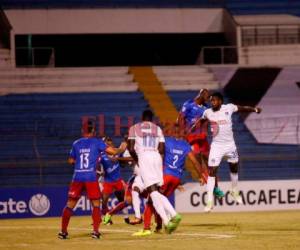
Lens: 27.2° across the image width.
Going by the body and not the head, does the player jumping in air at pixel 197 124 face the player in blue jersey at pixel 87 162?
no

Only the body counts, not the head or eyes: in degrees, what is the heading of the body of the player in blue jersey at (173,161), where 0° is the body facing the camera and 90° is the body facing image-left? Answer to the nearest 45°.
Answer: approximately 135°

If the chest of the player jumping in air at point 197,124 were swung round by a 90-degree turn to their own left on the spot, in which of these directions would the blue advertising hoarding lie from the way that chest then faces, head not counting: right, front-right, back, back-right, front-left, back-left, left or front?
left

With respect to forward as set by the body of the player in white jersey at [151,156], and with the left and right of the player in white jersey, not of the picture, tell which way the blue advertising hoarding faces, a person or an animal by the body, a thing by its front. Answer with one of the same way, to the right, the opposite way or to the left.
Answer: the opposite way

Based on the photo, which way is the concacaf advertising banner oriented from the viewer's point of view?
toward the camera

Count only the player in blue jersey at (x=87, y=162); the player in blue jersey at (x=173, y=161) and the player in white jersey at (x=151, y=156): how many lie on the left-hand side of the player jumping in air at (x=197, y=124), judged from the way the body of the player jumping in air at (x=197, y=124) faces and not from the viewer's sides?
0

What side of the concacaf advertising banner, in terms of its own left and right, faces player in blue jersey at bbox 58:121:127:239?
front

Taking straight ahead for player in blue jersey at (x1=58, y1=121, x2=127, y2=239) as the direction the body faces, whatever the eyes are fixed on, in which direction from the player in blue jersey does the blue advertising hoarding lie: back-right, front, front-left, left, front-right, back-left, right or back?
front

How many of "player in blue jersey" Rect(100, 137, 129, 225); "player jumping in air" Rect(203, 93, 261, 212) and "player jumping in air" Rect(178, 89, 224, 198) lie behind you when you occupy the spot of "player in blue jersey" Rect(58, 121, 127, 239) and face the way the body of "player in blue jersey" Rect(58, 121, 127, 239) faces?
0

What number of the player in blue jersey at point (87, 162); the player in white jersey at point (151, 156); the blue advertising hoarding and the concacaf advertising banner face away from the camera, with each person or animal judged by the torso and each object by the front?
2

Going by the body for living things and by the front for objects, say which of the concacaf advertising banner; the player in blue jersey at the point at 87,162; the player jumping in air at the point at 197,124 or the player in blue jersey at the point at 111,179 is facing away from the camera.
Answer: the player in blue jersey at the point at 87,162

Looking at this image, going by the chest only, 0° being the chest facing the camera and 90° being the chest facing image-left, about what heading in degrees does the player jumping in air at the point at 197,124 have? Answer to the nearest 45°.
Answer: approximately 315°

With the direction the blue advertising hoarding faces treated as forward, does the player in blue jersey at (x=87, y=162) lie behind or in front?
in front

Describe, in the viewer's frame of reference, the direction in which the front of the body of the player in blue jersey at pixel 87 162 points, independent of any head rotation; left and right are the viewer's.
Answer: facing away from the viewer

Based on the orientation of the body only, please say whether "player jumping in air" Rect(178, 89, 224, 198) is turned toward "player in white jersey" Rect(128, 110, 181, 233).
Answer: no

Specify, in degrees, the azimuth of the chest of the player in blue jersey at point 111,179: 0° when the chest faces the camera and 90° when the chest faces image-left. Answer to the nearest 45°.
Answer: approximately 315°
